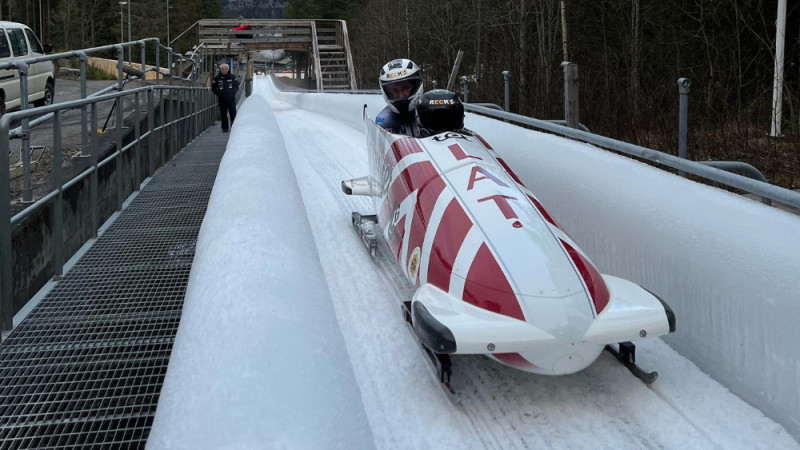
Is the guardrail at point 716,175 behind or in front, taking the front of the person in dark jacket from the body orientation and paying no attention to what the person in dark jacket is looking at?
in front

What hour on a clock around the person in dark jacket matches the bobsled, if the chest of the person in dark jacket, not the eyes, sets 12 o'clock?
The bobsled is roughly at 12 o'clock from the person in dark jacket.

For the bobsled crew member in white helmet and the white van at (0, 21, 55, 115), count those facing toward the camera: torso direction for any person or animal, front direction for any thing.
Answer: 1

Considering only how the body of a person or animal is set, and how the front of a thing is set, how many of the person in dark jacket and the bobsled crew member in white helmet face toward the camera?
2

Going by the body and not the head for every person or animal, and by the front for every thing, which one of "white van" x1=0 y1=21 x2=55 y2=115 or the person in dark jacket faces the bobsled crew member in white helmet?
the person in dark jacket

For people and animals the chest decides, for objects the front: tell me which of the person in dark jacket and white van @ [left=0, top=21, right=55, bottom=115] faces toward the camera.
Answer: the person in dark jacket

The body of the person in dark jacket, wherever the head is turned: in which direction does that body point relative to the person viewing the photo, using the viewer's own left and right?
facing the viewer

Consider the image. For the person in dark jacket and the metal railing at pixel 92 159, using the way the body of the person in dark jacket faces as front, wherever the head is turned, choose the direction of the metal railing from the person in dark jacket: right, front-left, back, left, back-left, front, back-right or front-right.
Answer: front

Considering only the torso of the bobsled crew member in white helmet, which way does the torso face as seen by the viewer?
toward the camera

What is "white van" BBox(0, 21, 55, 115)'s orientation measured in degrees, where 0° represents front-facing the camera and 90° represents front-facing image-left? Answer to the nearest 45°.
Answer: approximately 225°

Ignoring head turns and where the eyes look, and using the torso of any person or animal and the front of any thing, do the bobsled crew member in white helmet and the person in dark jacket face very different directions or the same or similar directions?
same or similar directions
